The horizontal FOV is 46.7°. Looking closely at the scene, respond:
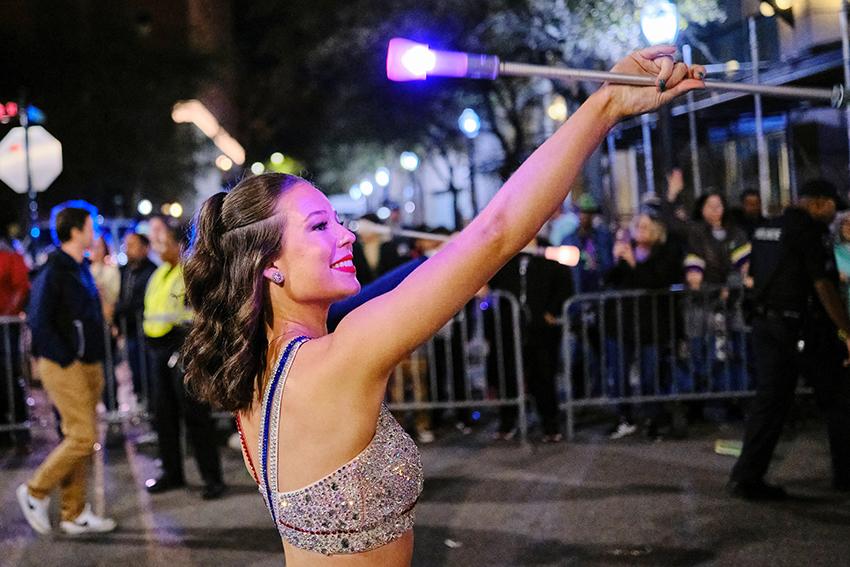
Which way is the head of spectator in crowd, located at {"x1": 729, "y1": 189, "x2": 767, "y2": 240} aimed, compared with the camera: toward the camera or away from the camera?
toward the camera

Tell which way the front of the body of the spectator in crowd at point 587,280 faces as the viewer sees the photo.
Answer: toward the camera

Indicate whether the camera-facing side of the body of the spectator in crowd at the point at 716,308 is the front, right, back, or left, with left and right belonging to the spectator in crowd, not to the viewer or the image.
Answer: front

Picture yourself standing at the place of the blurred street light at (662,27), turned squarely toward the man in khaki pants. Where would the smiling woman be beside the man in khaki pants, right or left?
left

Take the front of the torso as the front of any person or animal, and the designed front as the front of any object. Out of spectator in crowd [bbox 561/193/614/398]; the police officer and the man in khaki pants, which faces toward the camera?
the spectator in crowd

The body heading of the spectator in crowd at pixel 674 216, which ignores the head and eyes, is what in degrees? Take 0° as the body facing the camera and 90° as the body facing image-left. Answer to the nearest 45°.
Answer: approximately 45°

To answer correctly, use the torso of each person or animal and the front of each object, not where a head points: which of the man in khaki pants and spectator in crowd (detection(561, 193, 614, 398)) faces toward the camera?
the spectator in crowd

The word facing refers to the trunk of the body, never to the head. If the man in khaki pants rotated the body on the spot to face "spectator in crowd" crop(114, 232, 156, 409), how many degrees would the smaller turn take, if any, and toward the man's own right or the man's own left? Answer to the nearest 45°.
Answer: approximately 90° to the man's own left

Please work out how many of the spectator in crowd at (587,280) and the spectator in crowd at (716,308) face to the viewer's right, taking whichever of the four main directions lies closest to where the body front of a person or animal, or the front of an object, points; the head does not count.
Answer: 0

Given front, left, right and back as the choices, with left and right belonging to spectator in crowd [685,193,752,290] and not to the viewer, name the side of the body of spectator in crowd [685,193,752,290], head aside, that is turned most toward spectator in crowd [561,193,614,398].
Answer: right

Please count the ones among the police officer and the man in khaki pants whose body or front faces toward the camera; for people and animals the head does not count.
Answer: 0

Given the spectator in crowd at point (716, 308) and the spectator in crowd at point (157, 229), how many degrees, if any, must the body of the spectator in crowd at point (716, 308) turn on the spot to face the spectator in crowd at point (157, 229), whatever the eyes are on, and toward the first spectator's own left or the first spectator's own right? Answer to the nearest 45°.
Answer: approximately 45° to the first spectator's own right

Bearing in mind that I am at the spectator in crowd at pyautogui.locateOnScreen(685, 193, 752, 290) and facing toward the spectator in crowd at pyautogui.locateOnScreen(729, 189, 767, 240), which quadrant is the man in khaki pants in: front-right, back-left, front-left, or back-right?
back-left

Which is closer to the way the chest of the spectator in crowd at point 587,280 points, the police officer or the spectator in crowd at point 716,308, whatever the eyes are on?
the police officer

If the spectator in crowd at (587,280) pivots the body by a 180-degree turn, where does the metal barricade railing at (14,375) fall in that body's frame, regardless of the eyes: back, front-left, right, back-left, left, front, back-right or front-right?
left

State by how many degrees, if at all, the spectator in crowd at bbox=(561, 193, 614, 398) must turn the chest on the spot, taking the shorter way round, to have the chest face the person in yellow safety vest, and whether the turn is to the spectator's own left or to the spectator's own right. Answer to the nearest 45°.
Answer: approximately 45° to the spectator's own right
